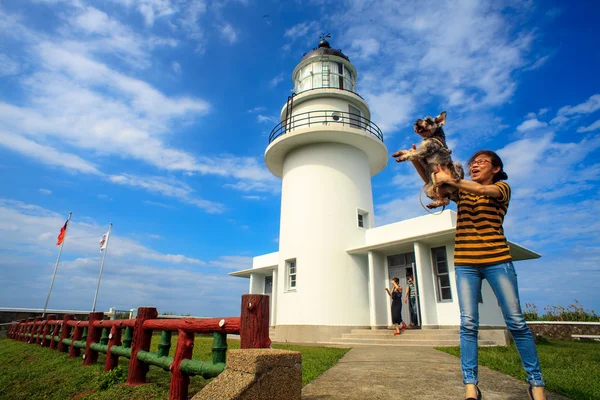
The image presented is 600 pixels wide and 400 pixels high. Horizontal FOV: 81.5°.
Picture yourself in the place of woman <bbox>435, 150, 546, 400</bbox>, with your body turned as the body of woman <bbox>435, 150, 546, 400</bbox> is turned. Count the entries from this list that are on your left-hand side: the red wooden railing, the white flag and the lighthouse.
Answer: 0

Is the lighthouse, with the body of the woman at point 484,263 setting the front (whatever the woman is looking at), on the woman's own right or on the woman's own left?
on the woman's own right

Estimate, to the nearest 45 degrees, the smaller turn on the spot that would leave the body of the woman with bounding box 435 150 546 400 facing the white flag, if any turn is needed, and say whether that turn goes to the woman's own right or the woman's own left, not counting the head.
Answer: approximately 90° to the woman's own right

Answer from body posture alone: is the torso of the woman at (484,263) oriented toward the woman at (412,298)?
no

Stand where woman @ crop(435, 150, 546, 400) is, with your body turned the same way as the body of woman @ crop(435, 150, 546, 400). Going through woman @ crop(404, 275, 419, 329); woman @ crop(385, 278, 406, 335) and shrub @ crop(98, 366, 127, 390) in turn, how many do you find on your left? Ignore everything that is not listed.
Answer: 0

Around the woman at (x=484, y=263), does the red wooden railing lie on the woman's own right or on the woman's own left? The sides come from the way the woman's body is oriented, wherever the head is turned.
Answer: on the woman's own right

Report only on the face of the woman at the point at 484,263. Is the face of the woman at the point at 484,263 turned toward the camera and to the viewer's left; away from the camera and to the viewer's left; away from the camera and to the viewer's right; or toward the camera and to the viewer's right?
toward the camera and to the viewer's left

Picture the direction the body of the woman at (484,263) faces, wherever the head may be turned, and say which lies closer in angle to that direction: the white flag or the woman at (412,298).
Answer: the white flag

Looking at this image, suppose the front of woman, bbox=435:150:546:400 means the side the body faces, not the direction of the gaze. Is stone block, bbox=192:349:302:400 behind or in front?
in front

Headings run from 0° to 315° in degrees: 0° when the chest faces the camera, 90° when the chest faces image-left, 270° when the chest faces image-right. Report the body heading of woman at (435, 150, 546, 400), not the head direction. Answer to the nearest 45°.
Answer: approximately 45°

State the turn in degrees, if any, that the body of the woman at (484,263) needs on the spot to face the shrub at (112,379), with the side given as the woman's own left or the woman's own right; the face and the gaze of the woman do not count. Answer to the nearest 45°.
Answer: approximately 45° to the woman's own right

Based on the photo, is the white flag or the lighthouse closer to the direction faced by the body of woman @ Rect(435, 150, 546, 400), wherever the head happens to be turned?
the white flag
